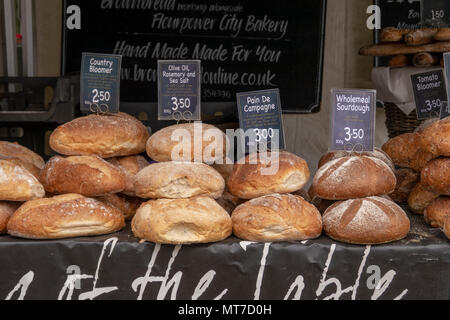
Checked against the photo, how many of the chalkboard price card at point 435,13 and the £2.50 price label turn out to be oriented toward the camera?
2

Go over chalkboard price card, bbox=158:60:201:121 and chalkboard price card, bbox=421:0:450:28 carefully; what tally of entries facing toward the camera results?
2

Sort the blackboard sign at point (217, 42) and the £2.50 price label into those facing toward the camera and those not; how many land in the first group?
2

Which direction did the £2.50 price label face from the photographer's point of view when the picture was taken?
facing the viewer

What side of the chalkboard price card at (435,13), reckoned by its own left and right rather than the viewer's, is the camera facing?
front

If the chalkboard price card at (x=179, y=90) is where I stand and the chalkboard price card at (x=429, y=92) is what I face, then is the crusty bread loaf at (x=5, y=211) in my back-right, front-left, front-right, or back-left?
back-right

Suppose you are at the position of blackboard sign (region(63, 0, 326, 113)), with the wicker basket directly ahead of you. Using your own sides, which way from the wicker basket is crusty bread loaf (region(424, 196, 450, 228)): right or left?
right

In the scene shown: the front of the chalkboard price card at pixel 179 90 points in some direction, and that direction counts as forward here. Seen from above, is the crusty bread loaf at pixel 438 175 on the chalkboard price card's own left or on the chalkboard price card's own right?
on the chalkboard price card's own left

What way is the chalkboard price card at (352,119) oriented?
toward the camera

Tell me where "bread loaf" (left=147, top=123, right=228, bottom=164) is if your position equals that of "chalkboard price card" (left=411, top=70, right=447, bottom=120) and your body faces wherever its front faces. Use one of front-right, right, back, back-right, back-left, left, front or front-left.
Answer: front-right
